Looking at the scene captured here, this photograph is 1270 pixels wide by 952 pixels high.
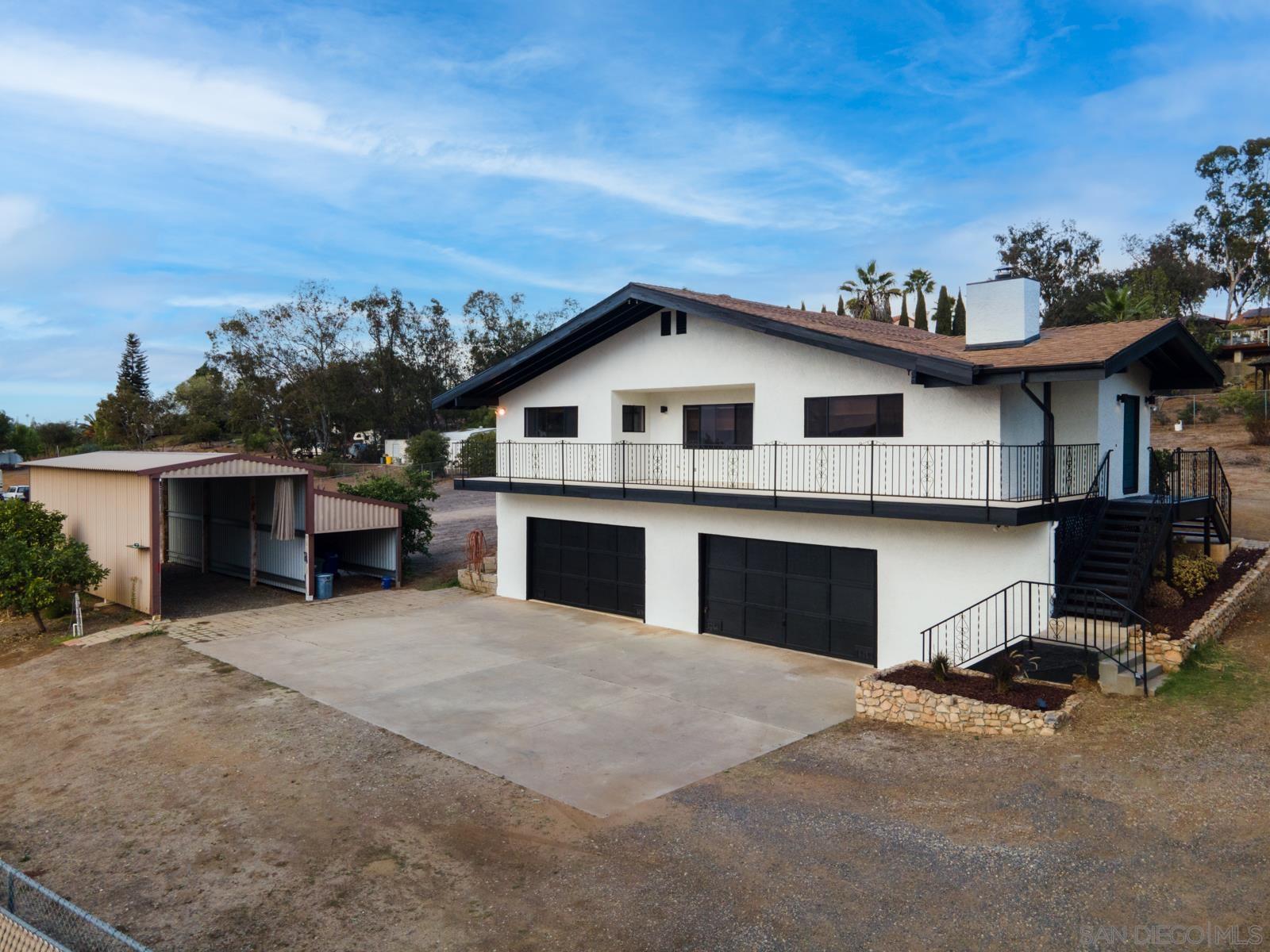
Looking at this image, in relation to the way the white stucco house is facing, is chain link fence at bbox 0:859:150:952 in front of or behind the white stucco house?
in front

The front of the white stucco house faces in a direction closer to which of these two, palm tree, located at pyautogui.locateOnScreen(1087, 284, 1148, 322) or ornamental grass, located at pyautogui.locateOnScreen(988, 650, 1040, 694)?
the ornamental grass

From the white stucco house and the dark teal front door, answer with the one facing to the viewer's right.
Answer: the dark teal front door

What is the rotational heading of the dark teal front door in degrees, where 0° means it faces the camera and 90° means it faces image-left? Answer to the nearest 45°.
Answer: approximately 270°

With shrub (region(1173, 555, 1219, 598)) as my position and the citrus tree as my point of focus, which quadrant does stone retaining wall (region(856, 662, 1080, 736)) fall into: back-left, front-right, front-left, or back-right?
front-left

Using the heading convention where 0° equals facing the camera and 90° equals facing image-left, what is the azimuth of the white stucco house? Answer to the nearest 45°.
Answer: approximately 45°

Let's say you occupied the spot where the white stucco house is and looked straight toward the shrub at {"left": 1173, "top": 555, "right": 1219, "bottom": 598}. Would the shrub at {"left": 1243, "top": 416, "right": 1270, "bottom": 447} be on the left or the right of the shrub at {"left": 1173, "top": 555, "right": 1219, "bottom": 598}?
left

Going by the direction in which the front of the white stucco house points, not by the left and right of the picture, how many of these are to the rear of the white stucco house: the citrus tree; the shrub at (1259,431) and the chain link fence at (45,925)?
1

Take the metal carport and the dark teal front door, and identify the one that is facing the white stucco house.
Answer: the metal carport

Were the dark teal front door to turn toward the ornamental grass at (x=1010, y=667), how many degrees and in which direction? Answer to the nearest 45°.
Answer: approximately 90° to its right

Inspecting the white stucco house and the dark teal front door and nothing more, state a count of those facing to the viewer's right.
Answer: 1

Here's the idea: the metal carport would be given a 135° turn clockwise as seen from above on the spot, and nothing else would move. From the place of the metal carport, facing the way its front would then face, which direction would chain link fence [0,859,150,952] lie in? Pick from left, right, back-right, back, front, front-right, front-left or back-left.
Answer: left

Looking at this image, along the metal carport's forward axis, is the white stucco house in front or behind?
in front
